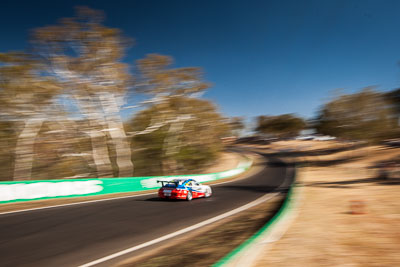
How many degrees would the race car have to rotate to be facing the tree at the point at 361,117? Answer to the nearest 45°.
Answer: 0° — it already faces it

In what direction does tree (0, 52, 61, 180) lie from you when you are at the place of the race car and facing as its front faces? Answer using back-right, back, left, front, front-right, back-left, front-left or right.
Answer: left

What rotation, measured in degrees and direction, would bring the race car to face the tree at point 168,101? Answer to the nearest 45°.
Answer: approximately 45° to its left

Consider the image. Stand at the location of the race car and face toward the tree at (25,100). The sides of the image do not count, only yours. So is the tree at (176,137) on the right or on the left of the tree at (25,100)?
right

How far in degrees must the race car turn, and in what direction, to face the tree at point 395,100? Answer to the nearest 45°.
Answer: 0° — it already faces it

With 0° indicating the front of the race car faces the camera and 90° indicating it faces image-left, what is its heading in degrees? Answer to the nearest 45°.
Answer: approximately 225°

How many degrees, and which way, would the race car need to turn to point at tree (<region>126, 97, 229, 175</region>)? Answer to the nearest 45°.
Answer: approximately 45° to its left
